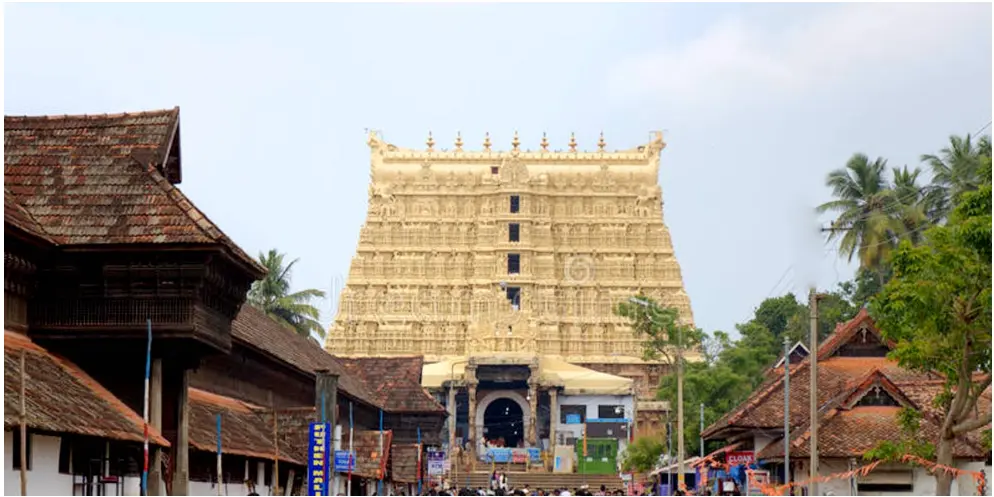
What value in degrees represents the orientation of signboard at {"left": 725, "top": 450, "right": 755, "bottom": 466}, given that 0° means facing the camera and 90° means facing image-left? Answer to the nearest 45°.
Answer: approximately 0°

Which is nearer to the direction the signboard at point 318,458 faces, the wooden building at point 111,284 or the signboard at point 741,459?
the wooden building

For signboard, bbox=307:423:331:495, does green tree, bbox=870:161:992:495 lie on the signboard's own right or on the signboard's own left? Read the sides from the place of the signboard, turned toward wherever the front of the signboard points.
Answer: on the signboard's own left

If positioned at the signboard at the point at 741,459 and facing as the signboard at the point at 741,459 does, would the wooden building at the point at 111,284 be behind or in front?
in front

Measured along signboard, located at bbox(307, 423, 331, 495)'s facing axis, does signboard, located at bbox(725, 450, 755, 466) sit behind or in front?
behind

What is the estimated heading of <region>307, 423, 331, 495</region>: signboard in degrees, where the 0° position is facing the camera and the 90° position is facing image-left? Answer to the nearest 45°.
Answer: approximately 0°

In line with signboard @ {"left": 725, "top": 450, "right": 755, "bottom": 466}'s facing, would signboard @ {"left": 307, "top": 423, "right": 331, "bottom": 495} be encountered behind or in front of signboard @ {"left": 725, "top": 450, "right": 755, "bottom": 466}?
in front

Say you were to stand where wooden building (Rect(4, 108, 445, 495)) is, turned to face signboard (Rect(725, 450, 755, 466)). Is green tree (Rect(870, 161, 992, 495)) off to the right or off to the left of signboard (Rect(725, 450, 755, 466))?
right

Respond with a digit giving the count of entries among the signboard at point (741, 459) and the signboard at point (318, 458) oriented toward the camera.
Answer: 2
